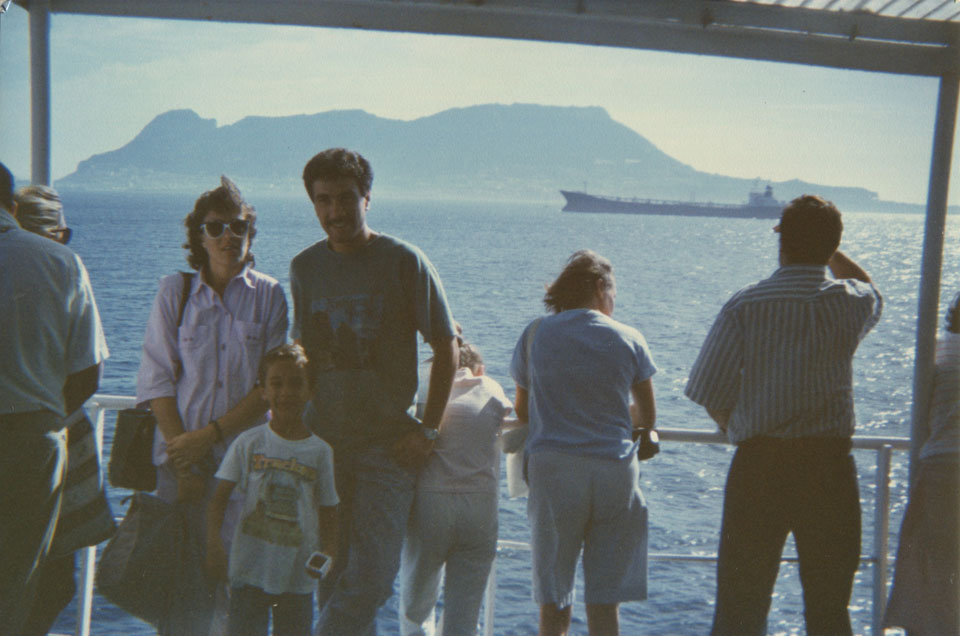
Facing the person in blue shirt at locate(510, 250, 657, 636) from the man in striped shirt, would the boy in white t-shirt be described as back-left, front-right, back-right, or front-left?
front-left

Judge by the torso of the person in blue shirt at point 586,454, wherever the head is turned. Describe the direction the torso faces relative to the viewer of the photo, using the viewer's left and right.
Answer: facing away from the viewer

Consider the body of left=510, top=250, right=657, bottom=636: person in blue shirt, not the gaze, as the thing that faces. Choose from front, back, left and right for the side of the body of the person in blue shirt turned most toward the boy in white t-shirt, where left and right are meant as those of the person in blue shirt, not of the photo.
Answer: left

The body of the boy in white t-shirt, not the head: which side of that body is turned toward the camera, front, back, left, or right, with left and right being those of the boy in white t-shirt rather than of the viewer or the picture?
front

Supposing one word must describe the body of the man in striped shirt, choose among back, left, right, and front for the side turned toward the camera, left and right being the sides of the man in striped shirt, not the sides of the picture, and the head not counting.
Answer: back

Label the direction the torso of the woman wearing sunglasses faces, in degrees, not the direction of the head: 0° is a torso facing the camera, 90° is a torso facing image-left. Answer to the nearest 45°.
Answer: approximately 0°

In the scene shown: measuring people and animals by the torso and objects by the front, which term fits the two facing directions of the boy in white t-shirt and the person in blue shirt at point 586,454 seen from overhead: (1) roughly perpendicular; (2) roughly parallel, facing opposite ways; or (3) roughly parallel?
roughly parallel, facing opposite ways

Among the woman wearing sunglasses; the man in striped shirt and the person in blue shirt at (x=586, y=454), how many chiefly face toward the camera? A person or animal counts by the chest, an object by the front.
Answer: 1

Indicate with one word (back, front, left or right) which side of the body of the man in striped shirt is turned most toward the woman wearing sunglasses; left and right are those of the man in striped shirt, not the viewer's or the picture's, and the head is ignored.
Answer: left

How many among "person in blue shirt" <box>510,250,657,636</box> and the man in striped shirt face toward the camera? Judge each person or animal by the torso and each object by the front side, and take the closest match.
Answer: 0

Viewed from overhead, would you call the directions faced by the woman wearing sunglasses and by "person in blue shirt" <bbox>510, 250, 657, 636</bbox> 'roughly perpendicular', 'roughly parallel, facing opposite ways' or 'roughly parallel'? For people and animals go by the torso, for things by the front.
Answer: roughly parallel, facing opposite ways

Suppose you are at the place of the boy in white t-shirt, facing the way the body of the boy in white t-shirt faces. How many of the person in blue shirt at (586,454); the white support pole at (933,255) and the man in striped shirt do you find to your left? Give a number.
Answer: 3
